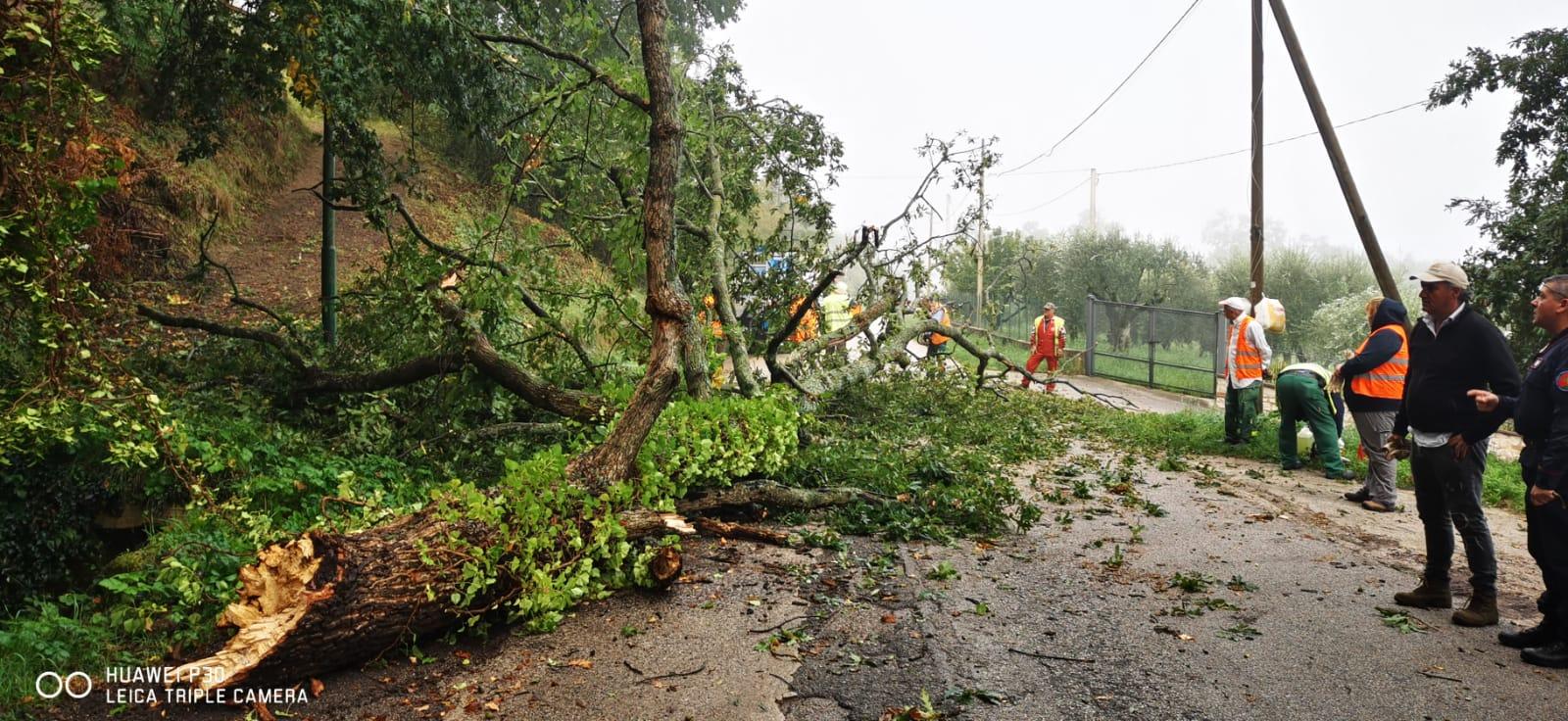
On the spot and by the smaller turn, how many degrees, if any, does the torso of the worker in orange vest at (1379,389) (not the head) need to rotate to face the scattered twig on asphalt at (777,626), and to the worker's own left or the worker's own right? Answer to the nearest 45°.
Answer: approximately 45° to the worker's own left

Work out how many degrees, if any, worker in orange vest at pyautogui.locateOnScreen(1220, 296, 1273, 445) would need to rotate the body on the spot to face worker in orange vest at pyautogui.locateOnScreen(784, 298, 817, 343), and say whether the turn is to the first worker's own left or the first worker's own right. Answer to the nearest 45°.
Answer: approximately 45° to the first worker's own right

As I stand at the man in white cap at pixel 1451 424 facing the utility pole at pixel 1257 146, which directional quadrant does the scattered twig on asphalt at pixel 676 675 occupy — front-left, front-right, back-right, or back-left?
back-left

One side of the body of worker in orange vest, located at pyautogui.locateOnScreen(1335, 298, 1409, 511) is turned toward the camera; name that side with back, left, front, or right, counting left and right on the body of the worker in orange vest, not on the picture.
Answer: left

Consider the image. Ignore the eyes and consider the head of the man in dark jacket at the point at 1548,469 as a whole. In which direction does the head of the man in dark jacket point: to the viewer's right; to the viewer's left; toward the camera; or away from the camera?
to the viewer's left

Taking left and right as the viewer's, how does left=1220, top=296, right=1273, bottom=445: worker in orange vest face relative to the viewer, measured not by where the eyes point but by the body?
facing the viewer and to the left of the viewer

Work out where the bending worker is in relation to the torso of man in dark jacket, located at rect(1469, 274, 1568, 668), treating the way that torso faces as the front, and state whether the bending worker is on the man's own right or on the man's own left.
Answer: on the man's own right

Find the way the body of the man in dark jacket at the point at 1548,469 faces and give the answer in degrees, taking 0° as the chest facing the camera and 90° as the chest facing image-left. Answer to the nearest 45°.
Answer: approximately 90°

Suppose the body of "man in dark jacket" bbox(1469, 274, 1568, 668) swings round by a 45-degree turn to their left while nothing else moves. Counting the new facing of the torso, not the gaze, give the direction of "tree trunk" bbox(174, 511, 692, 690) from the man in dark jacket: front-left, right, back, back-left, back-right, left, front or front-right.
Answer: front

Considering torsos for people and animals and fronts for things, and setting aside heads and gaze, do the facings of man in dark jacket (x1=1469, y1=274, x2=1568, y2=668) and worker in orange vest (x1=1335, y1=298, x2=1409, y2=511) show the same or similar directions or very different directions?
same or similar directions

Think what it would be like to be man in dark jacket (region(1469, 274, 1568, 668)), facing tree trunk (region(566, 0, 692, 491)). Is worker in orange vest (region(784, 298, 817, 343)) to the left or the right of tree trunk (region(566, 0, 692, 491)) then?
right

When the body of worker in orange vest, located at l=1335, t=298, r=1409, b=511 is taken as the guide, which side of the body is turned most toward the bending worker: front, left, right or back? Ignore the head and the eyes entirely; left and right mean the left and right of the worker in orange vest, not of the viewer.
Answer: right

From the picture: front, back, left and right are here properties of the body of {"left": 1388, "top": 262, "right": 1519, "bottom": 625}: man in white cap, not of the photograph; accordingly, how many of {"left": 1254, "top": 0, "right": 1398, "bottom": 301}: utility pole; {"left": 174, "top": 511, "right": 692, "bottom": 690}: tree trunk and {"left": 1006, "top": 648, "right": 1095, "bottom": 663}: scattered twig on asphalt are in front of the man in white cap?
2

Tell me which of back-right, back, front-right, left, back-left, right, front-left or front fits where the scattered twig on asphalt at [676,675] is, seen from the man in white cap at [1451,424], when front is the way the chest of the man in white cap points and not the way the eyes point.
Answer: front
